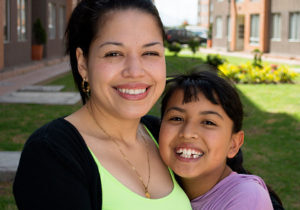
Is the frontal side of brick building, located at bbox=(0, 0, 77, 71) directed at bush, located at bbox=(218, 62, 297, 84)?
yes

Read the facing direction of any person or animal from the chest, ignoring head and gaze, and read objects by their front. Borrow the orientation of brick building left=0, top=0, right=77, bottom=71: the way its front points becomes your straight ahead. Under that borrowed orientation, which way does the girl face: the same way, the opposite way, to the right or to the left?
to the right

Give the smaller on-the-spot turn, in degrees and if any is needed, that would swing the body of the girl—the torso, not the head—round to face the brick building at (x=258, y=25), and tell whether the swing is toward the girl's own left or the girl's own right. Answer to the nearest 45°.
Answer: approximately 135° to the girl's own right

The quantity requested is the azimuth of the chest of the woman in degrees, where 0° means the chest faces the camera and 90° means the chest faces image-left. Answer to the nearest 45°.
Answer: approximately 315°

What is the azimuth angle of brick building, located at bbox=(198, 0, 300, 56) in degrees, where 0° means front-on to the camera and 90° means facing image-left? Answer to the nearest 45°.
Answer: approximately 45°

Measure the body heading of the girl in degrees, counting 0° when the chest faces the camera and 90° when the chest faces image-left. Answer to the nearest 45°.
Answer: approximately 45°

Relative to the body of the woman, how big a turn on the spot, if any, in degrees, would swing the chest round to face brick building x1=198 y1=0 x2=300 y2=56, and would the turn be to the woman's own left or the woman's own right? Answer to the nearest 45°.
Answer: approximately 135° to the woman's own left

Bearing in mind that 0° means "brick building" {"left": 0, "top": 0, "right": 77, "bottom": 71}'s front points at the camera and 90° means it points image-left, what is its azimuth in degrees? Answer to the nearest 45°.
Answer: approximately 315°

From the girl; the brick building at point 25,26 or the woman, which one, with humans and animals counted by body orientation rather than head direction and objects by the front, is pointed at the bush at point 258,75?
the brick building
